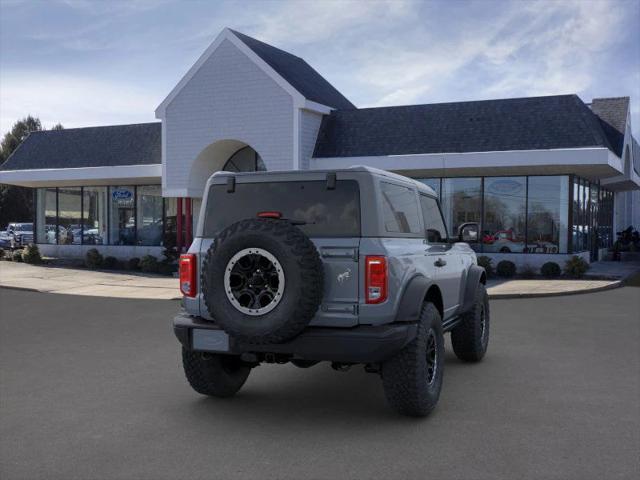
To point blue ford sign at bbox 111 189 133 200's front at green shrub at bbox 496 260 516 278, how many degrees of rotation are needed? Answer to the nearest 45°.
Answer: approximately 45° to its left

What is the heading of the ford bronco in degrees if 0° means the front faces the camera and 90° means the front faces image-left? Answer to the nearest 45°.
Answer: approximately 225°

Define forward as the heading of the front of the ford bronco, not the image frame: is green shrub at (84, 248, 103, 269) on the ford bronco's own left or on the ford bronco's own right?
on the ford bronco's own left

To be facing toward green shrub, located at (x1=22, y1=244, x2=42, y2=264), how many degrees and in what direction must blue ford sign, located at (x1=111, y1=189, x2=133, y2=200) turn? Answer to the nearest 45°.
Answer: approximately 90° to its right

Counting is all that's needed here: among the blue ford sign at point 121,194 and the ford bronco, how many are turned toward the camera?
1

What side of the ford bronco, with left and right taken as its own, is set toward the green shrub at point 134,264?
left

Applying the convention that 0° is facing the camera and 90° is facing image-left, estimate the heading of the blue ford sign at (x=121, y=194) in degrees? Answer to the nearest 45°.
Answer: approximately 0°
